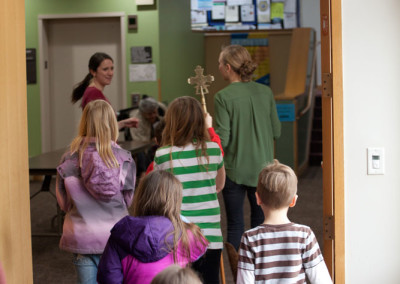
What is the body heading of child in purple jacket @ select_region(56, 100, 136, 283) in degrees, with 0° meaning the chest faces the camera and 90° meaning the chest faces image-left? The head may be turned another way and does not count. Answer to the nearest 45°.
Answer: approximately 180°

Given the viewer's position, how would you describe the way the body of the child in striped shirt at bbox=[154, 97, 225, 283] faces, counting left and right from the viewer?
facing away from the viewer

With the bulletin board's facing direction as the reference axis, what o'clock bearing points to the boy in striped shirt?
The boy in striped shirt is roughly at 12 o'clock from the bulletin board.

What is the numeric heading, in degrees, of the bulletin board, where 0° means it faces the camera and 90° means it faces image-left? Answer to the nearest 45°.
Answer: approximately 0°

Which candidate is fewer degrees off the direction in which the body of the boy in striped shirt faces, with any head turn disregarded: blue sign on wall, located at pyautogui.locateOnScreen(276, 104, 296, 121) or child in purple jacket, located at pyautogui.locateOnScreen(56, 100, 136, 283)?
the blue sign on wall

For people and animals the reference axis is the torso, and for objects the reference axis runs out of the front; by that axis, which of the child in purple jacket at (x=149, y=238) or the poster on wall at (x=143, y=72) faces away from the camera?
the child in purple jacket

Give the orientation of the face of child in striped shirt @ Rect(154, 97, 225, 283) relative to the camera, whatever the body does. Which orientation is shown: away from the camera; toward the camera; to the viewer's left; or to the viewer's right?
away from the camera

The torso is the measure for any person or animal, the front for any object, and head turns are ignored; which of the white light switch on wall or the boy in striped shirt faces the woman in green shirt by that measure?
the boy in striped shirt

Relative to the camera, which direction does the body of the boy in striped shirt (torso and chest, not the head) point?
away from the camera

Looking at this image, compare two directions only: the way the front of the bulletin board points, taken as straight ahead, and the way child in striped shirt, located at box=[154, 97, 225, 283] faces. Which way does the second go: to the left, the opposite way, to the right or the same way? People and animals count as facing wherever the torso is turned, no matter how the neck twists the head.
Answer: the opposite way

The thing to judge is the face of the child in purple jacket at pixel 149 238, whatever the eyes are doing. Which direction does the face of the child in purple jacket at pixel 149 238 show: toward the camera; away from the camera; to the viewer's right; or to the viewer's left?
away from the camera

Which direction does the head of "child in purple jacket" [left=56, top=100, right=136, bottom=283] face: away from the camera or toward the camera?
away from the camera

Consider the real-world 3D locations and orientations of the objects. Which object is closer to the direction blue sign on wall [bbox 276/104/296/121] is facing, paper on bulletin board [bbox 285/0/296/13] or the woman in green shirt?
the woman in green shirt

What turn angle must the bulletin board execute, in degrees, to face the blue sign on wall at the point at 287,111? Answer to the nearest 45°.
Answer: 0° — it already faces it
